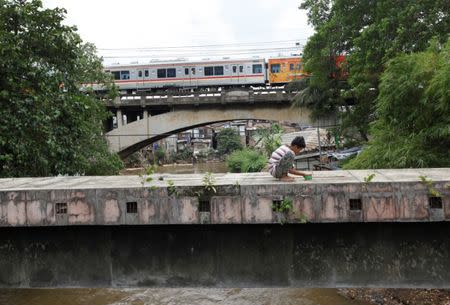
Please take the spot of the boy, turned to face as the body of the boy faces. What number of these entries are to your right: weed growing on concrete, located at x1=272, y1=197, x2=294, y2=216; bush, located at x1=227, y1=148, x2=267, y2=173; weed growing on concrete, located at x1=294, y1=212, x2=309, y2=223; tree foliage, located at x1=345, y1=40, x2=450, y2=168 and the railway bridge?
2

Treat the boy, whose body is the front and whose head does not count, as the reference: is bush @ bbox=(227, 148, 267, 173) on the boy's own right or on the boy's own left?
on the boy's own left

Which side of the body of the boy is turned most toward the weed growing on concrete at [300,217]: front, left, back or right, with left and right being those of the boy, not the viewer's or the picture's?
right

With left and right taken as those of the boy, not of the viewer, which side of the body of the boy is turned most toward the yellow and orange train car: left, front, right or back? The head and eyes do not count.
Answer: left

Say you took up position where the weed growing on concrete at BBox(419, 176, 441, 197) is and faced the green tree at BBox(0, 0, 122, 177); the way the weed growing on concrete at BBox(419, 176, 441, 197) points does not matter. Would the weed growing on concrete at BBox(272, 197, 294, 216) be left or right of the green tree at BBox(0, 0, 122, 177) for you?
left

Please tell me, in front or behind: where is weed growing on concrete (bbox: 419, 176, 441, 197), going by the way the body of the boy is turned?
in front

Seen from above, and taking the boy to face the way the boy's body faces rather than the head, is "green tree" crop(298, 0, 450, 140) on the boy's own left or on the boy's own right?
on the boy's own left

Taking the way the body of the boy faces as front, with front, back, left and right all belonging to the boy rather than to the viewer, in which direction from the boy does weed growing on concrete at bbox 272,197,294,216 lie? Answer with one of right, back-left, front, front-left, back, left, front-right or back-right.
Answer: right

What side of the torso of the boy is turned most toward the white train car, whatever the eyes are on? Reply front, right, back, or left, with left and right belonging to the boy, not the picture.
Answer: left

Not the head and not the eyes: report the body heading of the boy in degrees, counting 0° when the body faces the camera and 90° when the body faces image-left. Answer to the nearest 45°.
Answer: approximately 270°

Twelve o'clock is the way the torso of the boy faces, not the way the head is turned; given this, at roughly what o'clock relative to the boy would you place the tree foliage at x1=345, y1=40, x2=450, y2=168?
The tree foliage is roughly at 10 o'clock from the boy.

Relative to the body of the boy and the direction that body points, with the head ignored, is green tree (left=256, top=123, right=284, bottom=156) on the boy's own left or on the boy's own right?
on the boy's own left

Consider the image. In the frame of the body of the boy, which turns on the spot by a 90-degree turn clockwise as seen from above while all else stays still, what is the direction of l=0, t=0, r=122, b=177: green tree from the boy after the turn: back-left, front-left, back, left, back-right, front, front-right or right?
back-right
